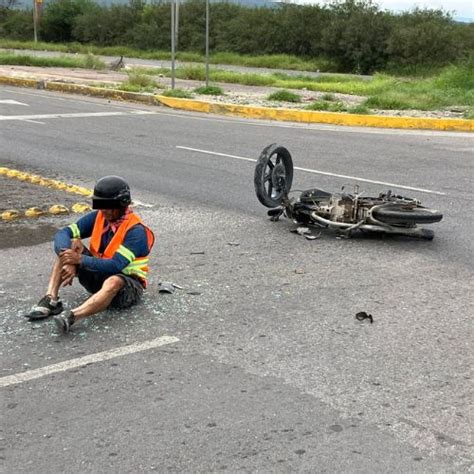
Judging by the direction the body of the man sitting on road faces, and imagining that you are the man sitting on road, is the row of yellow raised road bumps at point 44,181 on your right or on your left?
on your right

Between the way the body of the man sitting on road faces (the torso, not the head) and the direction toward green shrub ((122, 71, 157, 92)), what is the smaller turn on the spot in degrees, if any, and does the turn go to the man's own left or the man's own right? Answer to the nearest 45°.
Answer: approximately 135° to the man's own right

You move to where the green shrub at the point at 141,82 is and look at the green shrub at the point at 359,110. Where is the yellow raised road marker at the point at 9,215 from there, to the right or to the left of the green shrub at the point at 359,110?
right

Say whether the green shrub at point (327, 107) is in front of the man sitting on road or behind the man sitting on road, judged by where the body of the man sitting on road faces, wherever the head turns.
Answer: behind

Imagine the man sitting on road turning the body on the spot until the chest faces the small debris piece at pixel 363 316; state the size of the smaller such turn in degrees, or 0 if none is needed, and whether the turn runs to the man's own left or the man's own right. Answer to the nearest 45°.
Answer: approximately 135° to the man's own left

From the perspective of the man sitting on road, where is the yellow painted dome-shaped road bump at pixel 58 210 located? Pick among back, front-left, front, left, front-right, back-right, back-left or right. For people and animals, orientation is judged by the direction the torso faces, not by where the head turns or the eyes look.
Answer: back-right
